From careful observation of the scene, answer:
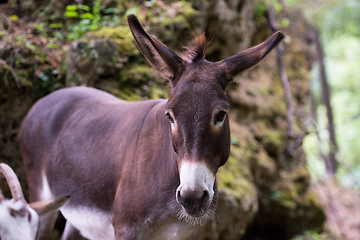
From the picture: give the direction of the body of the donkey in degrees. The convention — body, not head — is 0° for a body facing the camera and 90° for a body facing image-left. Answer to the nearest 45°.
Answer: approximately 315°

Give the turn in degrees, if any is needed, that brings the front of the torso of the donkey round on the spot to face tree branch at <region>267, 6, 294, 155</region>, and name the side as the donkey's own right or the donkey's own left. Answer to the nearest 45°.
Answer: approximately 90° to the donkey's own left
